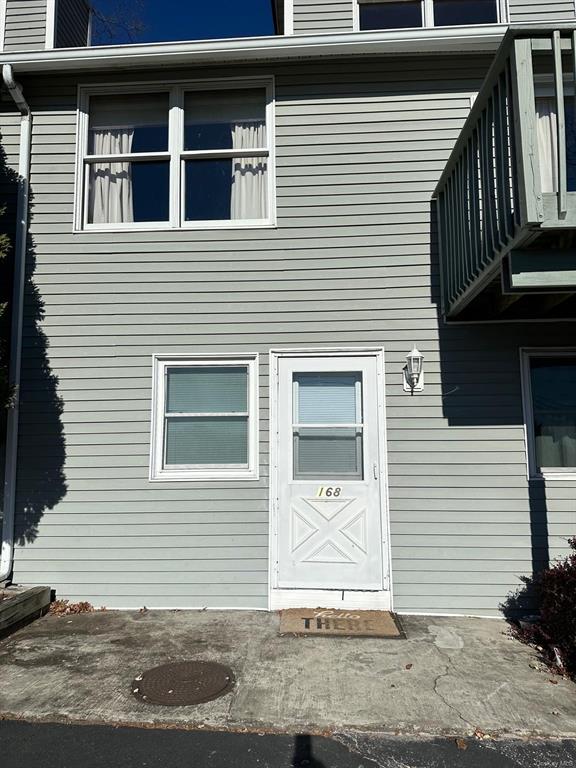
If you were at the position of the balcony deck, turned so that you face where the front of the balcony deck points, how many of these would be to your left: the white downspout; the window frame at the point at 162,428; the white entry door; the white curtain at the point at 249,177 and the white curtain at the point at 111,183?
0

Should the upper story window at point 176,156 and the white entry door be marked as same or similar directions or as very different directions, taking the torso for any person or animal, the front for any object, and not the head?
same or similar directions

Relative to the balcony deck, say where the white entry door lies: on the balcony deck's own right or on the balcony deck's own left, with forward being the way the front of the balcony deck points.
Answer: on the balcony deck's own right

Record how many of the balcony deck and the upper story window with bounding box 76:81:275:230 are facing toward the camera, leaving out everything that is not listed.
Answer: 2

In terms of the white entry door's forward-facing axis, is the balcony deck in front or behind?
in front

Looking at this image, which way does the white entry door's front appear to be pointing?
toward the camera

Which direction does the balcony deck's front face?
toward the camera

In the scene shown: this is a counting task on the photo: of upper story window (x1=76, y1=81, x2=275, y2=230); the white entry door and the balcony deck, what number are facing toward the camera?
3

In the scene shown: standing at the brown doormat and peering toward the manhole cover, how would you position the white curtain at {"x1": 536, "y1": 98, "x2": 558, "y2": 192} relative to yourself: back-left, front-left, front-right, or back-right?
back-left
